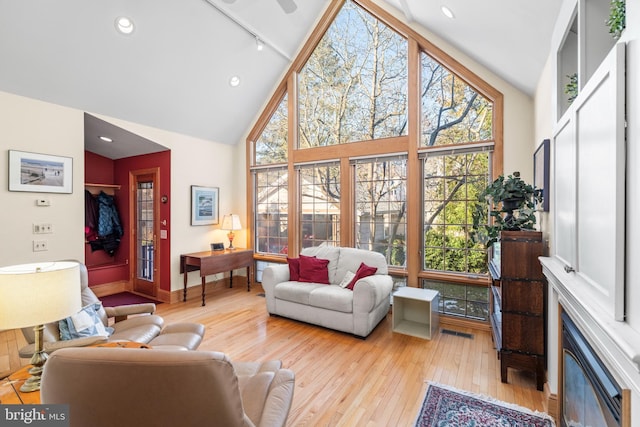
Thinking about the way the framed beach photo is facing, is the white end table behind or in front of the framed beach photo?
in front

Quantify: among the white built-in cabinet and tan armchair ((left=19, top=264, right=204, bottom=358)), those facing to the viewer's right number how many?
1

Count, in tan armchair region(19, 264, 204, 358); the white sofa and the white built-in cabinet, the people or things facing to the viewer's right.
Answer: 1

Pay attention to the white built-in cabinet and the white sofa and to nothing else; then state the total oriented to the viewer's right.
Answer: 0

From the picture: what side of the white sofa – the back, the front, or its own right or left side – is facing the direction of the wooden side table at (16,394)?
front

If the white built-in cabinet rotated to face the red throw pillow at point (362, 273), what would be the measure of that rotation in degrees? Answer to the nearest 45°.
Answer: approximately 45° to its right

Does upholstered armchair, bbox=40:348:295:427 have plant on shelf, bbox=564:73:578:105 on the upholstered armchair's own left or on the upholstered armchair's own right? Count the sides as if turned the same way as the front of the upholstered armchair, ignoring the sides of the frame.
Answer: on the upholstered armchair's own right

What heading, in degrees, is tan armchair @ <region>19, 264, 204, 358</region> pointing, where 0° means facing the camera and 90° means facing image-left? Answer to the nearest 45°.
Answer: approximately 270°

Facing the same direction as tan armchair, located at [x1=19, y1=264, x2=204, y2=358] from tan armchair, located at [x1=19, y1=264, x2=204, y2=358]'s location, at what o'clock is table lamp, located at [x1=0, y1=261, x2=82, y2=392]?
The table lamp is roughly at 4 o'clock from the tan armchair.

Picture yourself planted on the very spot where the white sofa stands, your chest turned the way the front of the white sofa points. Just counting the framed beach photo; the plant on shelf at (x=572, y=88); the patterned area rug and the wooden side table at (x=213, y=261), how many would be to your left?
2

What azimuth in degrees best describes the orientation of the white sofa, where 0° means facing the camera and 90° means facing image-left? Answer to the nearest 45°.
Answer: approximately 45°

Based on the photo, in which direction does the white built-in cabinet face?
to the viewer's left

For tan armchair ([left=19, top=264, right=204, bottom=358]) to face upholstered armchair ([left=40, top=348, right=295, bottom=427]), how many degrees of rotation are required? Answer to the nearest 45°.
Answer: approximately 90° to its right
